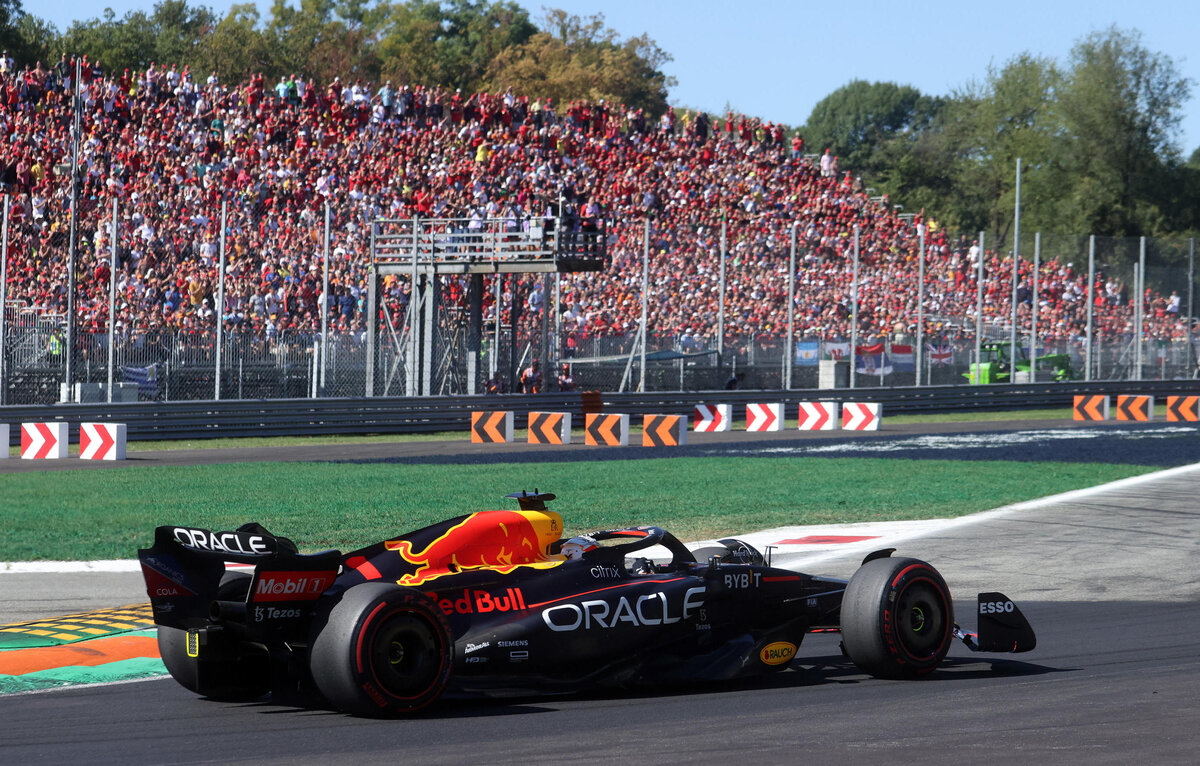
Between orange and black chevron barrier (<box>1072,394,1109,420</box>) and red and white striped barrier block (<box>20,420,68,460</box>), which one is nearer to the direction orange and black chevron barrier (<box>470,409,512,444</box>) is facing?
the red and white striped barrier block

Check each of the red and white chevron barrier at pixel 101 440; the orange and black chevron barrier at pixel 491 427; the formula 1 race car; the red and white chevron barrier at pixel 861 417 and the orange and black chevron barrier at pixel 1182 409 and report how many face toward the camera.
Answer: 4

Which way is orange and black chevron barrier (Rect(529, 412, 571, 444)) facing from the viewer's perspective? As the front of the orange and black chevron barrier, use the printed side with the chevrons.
toward the camera

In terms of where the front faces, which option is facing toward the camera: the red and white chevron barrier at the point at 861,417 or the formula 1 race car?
the red and white chevron barrier

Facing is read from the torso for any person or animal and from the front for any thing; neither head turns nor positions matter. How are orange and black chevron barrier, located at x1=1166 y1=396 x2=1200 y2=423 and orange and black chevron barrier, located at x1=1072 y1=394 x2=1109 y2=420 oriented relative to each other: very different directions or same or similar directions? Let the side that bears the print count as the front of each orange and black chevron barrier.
same or similar directions

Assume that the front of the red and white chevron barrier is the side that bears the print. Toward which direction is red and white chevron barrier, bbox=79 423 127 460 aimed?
toward the camera

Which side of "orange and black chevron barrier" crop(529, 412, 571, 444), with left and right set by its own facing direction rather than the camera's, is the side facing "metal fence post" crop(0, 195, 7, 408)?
right

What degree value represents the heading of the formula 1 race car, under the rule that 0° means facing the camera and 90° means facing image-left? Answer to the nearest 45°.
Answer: approximately 225°

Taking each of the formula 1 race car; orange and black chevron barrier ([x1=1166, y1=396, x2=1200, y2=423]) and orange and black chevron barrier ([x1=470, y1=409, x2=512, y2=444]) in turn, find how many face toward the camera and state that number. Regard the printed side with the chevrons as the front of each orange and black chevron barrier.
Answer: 2

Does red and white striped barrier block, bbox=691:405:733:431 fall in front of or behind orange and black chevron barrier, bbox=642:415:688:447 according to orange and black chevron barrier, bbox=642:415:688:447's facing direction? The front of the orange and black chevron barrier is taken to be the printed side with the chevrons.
behind

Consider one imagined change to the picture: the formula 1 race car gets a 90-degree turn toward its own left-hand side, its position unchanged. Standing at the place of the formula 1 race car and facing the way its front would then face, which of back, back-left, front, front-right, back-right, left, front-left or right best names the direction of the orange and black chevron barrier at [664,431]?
front-right

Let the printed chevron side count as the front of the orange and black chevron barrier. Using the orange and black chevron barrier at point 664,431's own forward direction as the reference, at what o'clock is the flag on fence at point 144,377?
The flag on fence is roughly at 3 o'clock from the orange and black chevron barrier.

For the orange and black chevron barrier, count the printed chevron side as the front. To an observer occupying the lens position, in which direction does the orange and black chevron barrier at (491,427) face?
facing the viewer
